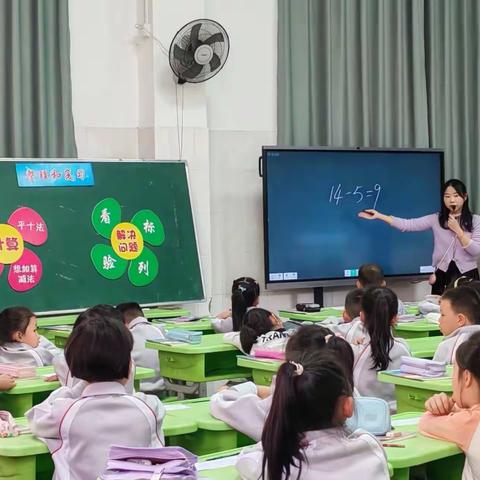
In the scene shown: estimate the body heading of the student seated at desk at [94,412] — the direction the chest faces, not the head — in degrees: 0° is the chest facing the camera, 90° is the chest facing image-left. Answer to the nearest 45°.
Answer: approximately 180°

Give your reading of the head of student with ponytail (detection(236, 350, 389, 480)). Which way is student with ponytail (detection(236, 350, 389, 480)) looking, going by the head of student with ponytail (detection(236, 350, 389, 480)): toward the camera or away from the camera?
away from the camera

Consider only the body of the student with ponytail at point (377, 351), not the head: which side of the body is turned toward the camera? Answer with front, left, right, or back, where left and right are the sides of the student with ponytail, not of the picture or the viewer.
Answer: back

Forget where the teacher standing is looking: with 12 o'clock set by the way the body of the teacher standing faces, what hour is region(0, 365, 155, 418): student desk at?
The student desk is roughly at 1 o'clock from the teacher standing.

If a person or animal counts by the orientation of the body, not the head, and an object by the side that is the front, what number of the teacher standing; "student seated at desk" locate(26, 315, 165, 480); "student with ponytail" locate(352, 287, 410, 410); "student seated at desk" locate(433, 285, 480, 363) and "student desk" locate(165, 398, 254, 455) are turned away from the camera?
2

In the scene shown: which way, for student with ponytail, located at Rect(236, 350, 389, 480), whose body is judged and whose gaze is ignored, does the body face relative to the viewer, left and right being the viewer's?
facing away from the viewer and to the right of the viewer

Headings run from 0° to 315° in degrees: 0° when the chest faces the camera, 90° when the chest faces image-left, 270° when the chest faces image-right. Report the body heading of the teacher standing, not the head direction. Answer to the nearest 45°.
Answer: approximately 0°

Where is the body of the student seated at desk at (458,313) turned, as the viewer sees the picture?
to the viewer's left

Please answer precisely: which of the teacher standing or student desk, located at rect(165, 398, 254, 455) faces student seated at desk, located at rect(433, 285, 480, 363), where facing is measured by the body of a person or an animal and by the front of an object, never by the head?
the teacher standing

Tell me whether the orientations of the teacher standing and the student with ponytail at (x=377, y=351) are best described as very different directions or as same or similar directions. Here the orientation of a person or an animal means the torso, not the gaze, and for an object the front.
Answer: very different directions

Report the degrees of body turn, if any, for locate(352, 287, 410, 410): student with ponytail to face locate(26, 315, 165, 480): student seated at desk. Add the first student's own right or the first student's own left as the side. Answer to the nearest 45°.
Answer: approximately 135° to the first student's own left

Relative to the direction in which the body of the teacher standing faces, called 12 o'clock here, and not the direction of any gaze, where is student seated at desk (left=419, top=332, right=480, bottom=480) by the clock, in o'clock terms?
The student seated at desk is roughly at 12 o'clock from the teacher standing.
